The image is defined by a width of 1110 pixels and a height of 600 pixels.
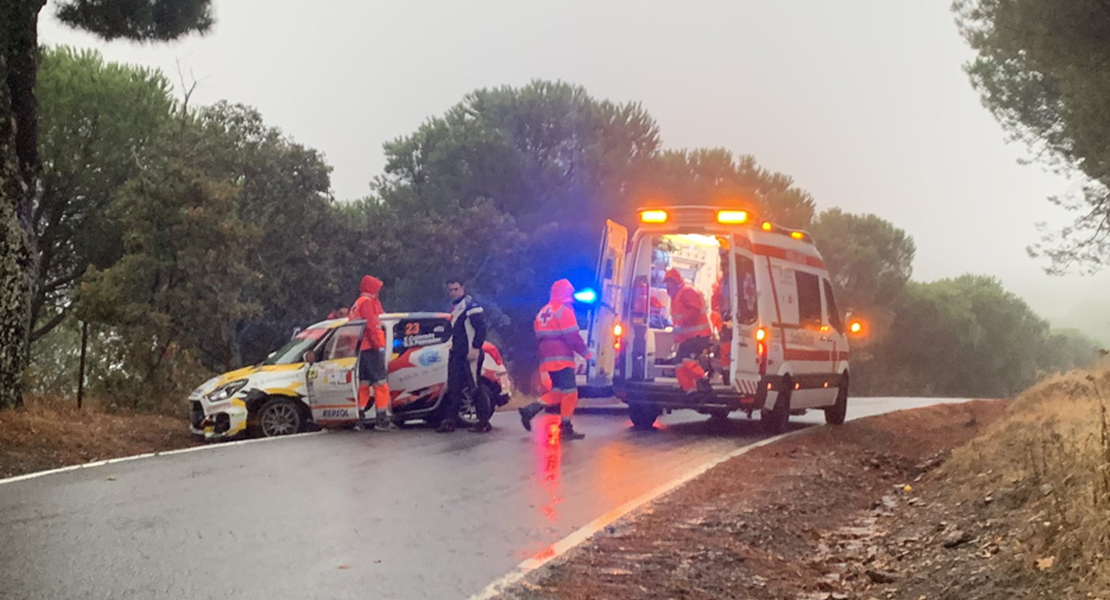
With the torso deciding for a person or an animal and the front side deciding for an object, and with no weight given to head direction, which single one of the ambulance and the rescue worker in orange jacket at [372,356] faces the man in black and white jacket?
the rescue worker in orange jacket

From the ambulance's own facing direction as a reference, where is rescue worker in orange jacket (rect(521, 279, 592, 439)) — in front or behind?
behind

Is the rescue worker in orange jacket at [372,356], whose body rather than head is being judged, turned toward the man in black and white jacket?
yes

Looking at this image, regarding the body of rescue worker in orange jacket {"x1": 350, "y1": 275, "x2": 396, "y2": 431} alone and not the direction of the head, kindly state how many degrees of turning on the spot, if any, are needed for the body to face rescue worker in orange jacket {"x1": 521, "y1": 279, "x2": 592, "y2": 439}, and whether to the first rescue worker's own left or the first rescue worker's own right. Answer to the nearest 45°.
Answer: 0° — they already face them

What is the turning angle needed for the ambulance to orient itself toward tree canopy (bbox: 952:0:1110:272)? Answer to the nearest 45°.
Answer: approximately 45° to its right

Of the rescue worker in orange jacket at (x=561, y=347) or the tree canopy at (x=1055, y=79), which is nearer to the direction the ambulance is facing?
the tree canopy

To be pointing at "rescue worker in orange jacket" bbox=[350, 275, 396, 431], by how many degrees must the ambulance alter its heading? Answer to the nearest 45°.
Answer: approximately 135° to its left

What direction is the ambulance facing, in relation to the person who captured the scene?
facing away from the viewer and to the right of the viewer
